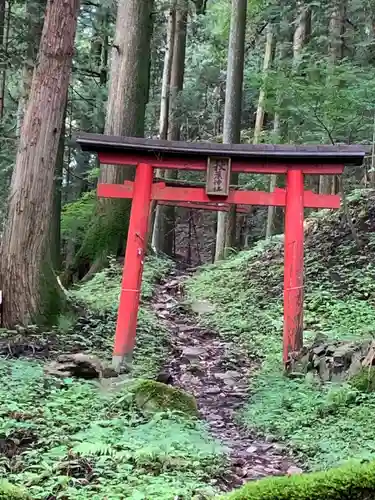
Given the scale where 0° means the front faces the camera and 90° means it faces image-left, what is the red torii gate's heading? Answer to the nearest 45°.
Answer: approximately 0°

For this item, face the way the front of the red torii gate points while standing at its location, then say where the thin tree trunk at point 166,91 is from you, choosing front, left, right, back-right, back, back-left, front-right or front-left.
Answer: back

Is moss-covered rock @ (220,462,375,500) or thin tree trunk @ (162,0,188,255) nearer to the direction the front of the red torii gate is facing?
the moss-covered rock

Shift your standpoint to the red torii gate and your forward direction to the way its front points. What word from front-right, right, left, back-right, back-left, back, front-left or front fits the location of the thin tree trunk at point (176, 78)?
back

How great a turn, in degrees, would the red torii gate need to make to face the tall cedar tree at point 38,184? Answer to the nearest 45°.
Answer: approximately 90° to its right

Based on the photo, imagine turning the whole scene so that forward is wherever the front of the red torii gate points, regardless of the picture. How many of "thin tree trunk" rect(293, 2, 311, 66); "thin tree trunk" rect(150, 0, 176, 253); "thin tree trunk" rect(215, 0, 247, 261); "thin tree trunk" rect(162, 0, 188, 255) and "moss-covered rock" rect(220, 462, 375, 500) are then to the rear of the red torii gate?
4

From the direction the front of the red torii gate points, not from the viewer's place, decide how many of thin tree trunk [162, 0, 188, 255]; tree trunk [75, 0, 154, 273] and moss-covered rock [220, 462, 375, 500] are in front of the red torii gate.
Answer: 1

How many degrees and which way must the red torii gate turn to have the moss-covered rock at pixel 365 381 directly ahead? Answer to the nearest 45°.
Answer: approximately 45° to its left
